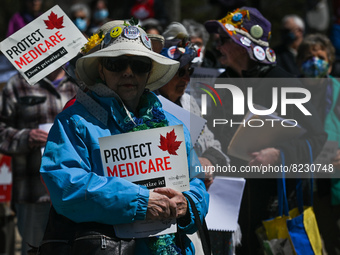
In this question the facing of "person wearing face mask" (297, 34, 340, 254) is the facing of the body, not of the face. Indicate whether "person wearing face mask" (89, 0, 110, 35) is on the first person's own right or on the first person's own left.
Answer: on the first person's own right

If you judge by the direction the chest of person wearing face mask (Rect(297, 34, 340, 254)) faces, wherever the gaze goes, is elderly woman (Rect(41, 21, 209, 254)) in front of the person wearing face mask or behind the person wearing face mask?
in front

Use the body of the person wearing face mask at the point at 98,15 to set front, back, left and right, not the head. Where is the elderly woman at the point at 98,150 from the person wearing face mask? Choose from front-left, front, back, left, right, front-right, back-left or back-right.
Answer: front-right

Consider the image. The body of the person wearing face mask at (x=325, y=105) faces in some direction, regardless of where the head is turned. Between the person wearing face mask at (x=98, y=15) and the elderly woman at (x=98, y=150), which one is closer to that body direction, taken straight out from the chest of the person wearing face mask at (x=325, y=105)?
the elderly woman

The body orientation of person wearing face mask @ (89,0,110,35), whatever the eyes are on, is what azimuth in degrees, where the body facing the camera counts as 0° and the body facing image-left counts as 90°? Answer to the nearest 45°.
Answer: approximately 315°

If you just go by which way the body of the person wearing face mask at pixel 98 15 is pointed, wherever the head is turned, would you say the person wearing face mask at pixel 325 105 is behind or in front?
in front

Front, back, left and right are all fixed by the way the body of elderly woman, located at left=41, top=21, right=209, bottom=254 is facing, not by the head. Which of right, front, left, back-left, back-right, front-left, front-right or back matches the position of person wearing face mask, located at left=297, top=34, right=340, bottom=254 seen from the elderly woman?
left

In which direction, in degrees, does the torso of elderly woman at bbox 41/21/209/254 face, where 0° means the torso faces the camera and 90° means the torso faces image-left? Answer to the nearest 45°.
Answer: approximately 315°

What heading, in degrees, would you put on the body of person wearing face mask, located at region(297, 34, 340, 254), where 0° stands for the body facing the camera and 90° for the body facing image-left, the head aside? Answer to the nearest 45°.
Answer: approximately 0°
